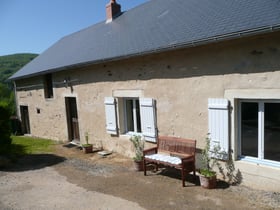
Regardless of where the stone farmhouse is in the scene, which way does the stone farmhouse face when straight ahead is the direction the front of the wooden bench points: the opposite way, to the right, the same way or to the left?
the same way

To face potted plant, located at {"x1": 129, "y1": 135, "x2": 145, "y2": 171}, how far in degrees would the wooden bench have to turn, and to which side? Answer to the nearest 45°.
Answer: approximately 90° to its right

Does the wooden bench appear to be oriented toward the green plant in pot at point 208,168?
no

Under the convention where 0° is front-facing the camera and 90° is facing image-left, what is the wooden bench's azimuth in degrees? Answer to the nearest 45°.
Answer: approximately 45°
